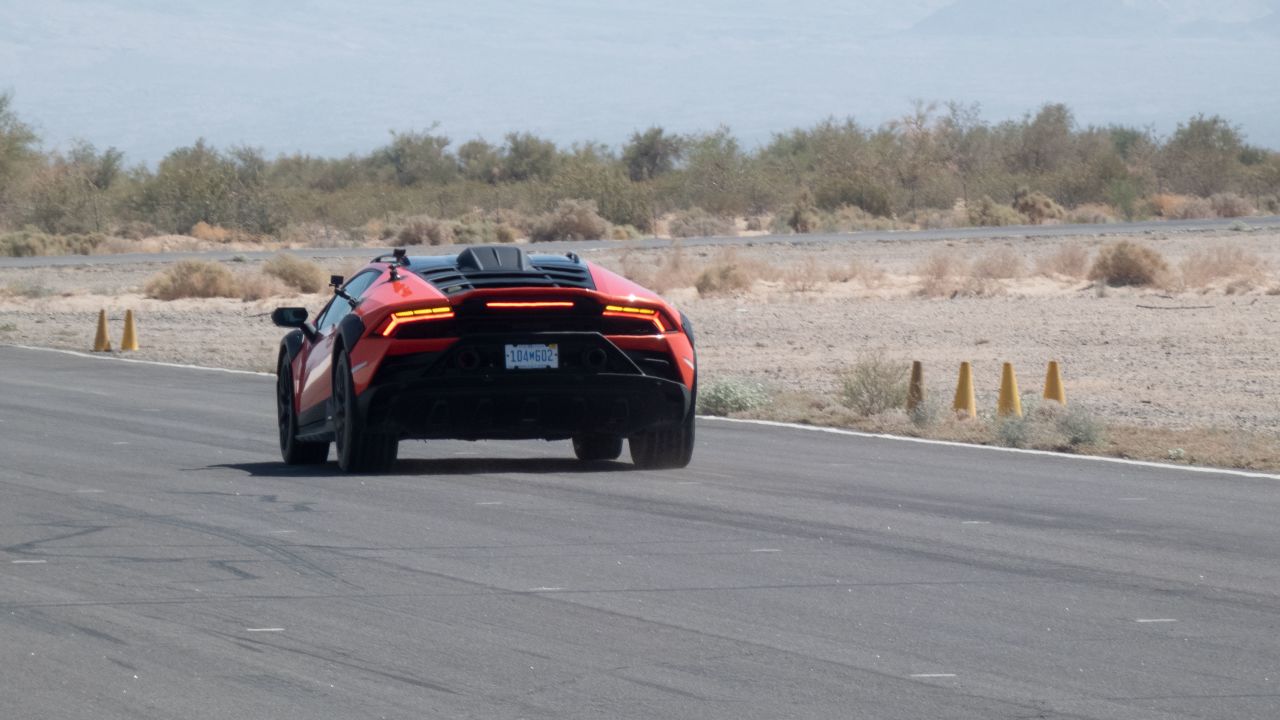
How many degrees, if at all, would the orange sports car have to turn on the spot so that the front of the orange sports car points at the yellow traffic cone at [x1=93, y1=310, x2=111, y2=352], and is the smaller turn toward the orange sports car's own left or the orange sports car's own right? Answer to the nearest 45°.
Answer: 0° — it already faces it

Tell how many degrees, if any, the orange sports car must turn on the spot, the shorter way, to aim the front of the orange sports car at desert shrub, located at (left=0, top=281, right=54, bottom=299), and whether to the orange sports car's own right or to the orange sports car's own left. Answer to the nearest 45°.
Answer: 0° — it already faces it

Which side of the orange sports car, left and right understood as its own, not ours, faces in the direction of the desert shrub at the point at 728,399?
front

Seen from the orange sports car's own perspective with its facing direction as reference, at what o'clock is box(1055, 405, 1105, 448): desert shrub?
The desert shrub is roughly at 2 o'clock from the orange sports car.

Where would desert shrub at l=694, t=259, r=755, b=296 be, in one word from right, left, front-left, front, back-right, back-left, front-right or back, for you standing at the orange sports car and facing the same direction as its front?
front

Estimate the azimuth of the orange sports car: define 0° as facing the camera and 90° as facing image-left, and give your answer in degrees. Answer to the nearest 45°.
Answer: approximately 180°

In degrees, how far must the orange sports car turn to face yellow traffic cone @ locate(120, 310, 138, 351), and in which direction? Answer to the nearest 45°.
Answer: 0° — it already faces it

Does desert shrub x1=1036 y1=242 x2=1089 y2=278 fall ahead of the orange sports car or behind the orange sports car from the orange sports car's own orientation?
ahead

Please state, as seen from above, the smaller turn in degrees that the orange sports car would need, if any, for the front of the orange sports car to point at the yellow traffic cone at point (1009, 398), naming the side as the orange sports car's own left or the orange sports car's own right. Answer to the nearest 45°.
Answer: approximately 45° to the orange sports car's own right

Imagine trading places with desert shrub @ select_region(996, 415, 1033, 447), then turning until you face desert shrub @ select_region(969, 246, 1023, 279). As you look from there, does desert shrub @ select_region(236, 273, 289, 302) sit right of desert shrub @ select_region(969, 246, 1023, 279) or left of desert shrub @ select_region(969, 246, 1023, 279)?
left

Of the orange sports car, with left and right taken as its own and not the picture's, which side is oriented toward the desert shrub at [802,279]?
front

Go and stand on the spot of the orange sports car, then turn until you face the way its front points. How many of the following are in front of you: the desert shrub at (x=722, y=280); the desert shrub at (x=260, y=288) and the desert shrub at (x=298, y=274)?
3

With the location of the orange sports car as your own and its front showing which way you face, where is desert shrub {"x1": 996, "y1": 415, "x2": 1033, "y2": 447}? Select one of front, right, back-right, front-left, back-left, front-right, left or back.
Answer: front-right

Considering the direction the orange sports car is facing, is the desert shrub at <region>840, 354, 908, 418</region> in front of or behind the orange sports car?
in front
